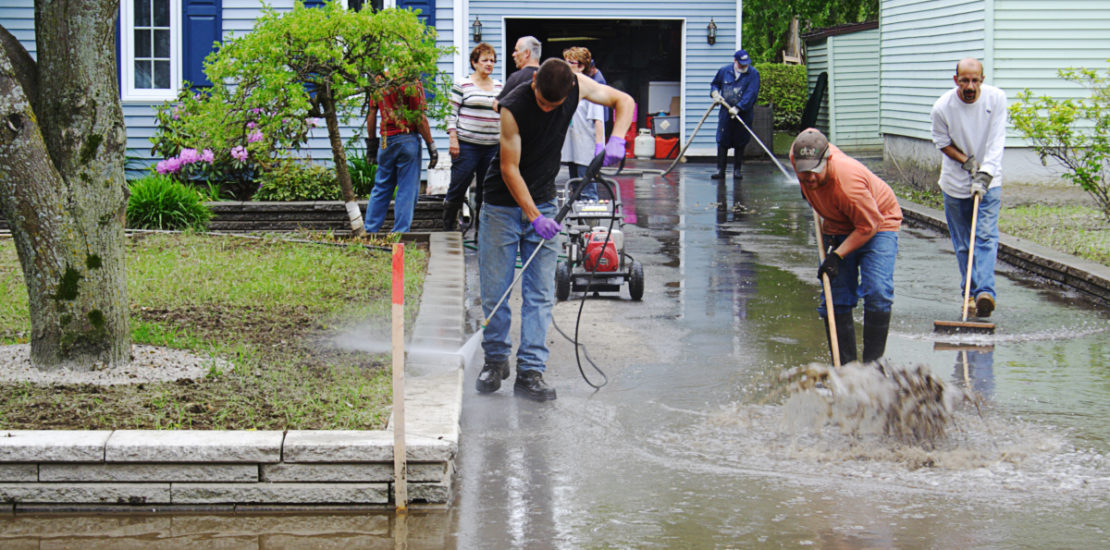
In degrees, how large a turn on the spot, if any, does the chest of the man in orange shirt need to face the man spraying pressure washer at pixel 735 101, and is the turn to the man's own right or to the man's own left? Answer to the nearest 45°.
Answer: approximately 135° to the man's own right

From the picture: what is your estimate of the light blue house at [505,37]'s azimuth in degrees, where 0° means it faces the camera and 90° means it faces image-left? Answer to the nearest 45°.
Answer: approximately 0°

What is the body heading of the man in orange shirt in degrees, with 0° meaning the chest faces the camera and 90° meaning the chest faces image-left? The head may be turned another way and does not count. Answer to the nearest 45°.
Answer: approximately 45°

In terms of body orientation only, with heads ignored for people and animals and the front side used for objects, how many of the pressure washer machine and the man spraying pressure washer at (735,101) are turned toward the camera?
2

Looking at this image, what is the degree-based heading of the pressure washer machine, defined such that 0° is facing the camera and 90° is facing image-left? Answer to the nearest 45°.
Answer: approximately 0°

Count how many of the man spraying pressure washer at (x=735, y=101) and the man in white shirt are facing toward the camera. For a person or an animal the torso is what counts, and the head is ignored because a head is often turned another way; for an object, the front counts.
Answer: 2

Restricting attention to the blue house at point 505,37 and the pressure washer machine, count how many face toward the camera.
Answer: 2
